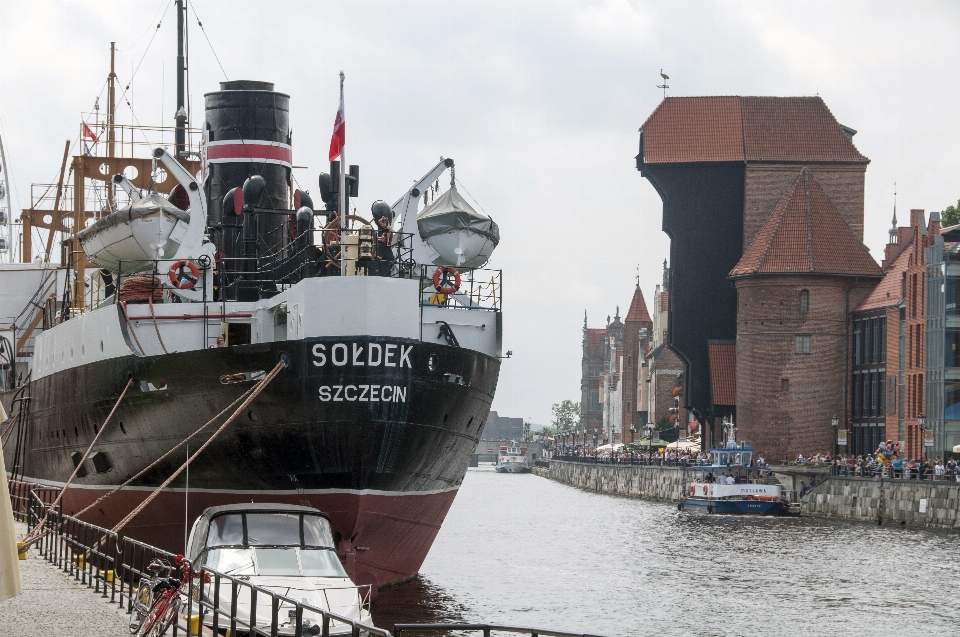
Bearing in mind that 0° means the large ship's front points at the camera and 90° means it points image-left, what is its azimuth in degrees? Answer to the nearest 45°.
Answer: approximately 135°

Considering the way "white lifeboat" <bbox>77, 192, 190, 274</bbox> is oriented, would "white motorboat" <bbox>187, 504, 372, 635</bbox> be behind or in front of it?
behind

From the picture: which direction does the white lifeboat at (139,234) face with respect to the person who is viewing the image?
facing away from the viewer and to the left of the viewer

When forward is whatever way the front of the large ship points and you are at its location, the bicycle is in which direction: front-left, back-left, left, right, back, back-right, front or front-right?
back-left

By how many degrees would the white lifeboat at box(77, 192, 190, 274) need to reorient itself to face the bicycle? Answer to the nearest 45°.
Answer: approximately 135° to its left

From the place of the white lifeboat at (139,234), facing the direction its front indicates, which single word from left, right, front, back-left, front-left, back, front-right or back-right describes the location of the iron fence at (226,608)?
back-left

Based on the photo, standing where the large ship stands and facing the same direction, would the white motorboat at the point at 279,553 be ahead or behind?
behind
